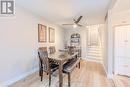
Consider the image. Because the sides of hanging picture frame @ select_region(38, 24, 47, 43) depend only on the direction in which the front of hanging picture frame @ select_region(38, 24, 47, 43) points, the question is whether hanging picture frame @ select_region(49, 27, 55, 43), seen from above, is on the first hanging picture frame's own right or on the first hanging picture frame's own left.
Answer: on the first hanging picture frame's own left

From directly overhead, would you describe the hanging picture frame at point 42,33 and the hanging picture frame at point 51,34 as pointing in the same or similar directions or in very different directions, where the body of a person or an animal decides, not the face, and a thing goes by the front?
same or similar directions

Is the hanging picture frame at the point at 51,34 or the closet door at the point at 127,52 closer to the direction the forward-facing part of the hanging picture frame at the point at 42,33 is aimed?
the closet door

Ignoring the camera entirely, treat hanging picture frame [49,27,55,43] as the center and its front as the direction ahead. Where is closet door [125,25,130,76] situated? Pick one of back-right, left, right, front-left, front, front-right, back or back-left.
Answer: front

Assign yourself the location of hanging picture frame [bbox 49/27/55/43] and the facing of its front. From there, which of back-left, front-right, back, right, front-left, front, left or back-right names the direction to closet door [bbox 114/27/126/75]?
front

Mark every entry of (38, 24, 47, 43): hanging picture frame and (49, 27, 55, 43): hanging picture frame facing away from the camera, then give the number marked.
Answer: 0

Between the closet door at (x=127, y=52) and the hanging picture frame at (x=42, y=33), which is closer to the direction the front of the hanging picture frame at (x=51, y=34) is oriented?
the closet door

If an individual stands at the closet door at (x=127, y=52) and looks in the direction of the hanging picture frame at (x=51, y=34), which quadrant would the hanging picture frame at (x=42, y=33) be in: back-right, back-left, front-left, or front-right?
front-left

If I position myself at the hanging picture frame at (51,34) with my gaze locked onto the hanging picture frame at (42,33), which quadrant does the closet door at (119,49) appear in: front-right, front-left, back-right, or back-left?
front-left

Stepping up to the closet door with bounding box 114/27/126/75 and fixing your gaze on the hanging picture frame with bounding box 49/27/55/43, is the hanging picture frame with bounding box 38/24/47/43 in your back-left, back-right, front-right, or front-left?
front-left

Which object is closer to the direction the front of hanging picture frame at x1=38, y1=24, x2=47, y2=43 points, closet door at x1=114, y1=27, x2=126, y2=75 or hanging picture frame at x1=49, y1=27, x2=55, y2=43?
the closet door

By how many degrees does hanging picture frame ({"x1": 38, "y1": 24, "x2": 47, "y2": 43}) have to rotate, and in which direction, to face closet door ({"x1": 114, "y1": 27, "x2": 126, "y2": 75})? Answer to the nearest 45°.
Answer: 0° — it already faces it

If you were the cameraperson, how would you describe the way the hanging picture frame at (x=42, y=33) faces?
facing the viewer and to the right of the viewer
